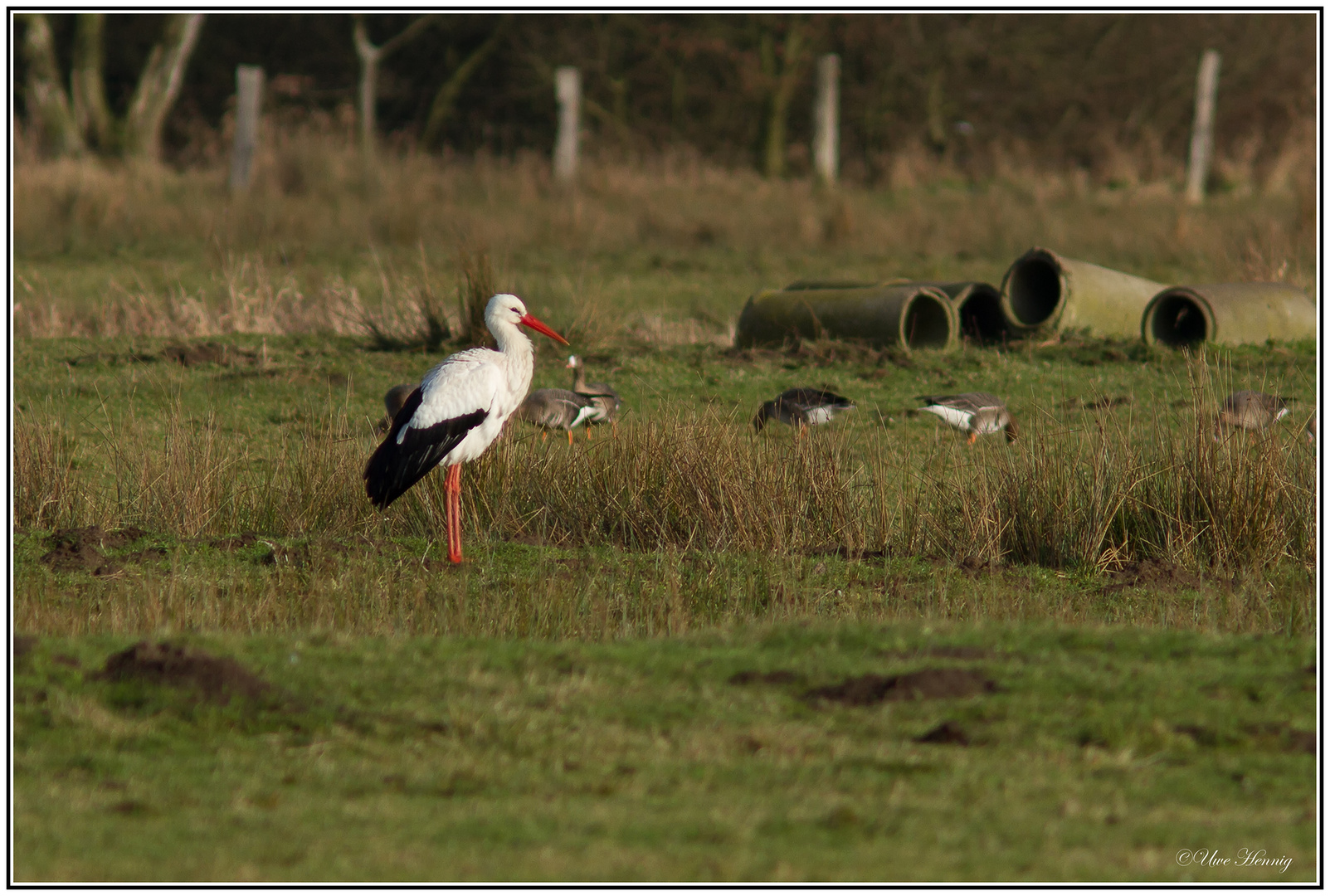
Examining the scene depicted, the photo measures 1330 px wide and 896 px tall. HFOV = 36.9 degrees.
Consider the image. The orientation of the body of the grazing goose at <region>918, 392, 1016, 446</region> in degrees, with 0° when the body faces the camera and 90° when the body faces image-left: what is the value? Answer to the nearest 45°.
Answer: approximately 270°

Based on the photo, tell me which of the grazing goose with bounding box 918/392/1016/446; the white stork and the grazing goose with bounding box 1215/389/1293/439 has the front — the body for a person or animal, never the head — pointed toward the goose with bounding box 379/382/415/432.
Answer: the grazing goose with bounding box 1215/389/1293/439

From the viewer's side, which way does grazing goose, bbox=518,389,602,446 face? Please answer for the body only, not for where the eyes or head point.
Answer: to the viewer's left

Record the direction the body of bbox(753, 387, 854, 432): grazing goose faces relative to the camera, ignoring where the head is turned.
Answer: to the viewer's left

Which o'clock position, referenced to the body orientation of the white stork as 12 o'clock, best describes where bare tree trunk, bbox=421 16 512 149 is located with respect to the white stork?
The bare tree trunk is roughly at 9 o'clock from the white stork.

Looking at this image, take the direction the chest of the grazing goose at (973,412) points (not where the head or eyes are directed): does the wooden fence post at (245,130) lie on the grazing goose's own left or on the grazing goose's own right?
on the grazing goose's own left

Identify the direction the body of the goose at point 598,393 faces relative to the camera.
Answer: to the viewer's left

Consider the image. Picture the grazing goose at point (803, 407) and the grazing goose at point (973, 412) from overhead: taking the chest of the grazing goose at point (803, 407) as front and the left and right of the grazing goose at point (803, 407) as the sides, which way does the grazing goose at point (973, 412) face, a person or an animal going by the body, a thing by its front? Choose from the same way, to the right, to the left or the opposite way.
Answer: the opposite way

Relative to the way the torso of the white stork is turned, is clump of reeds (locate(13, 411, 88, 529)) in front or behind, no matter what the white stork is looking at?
behind

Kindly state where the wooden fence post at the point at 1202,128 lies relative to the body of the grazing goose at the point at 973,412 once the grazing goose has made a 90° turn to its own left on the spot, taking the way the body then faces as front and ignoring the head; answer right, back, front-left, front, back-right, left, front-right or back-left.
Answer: front

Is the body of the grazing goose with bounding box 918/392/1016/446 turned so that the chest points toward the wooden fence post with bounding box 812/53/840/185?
no

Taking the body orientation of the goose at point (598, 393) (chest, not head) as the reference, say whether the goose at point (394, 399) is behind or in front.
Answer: in front

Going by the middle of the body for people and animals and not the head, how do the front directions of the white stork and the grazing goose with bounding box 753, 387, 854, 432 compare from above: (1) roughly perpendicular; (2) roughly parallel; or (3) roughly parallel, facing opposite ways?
roughly parallel, facing opposite ways

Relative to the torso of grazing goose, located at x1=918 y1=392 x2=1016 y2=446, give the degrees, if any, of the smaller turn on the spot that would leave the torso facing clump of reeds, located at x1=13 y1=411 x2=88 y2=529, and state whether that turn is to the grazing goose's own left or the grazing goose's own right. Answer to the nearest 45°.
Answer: approximately 135° to the grazing goose's own right

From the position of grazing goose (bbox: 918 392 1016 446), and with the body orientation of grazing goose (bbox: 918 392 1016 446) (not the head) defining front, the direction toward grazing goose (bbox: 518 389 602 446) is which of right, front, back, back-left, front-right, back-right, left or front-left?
back
